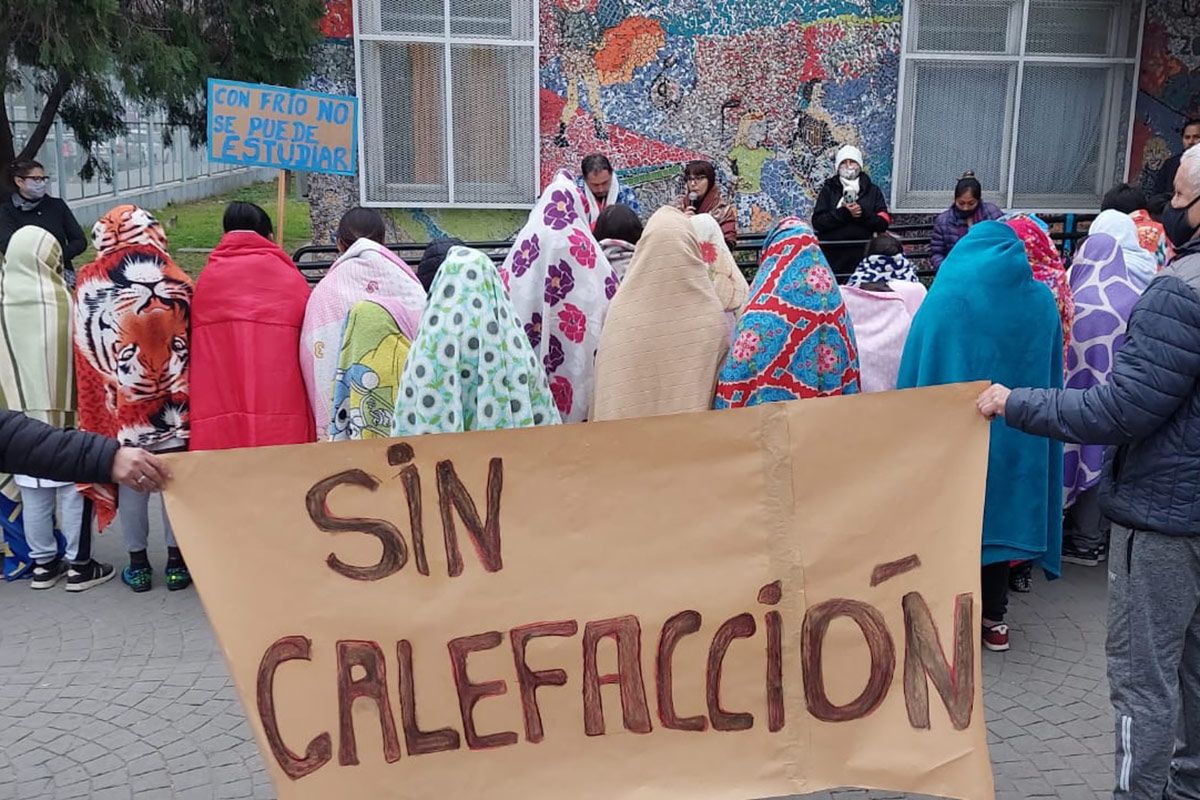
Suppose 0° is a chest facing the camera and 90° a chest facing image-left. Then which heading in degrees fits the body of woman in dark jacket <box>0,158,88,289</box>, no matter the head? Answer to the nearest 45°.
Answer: approximately 315°

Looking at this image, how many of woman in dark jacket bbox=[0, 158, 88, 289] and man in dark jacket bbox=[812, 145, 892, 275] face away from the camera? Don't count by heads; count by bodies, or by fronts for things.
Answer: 0

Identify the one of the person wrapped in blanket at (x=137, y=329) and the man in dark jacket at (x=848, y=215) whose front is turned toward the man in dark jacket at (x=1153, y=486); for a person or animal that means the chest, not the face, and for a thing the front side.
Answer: the man in dark jacket at (x=848, y=215)

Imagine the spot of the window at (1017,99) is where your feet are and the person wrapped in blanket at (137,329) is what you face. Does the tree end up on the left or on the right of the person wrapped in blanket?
right

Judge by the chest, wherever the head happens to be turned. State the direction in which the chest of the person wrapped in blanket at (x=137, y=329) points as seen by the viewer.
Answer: away from the camera

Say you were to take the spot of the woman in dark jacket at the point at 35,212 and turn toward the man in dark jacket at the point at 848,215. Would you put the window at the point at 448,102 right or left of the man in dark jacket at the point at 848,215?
left

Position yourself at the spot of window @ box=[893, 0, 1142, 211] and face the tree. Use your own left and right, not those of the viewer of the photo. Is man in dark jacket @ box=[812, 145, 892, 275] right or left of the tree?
left

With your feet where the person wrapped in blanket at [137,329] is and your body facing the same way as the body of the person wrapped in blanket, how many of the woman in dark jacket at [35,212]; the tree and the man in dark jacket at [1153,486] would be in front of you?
2
